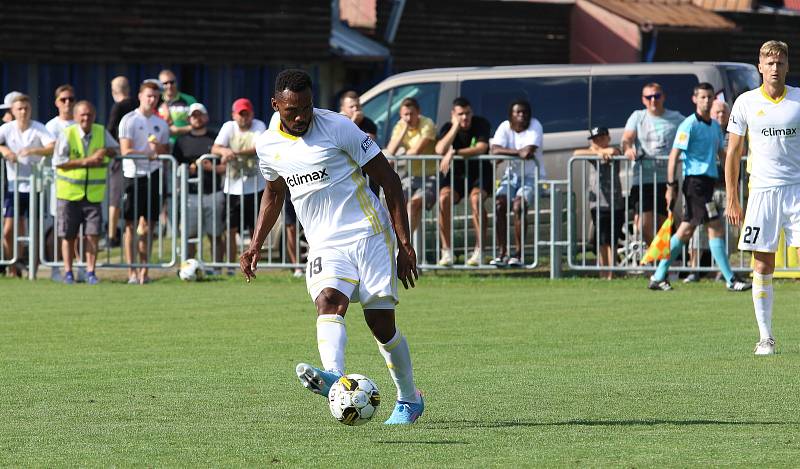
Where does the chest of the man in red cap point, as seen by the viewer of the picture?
toward the camera

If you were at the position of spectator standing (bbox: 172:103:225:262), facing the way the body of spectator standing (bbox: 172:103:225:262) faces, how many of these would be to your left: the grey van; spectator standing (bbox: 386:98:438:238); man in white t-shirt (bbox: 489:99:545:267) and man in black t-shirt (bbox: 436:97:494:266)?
4

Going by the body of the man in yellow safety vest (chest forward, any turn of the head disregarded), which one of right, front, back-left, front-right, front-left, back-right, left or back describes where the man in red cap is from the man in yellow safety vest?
left

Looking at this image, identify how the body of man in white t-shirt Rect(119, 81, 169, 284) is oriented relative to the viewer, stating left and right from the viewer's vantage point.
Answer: facing the viewer

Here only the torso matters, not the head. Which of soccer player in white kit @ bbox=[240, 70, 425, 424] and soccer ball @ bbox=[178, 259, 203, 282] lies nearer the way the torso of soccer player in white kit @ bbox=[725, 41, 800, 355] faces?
the soccer player in white kit

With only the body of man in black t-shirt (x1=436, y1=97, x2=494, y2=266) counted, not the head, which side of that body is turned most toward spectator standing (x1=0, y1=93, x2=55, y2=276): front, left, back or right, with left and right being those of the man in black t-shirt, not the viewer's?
right

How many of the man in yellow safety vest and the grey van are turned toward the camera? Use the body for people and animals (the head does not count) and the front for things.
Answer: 1

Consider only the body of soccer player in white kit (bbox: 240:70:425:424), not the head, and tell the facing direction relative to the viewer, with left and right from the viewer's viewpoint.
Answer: facing the viewer and to the left of the viewer

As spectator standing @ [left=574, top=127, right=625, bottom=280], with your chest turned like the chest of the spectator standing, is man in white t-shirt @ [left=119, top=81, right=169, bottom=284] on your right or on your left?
on your right

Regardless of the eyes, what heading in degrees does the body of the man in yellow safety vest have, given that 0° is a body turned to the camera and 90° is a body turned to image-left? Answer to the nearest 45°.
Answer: approximately 0°
